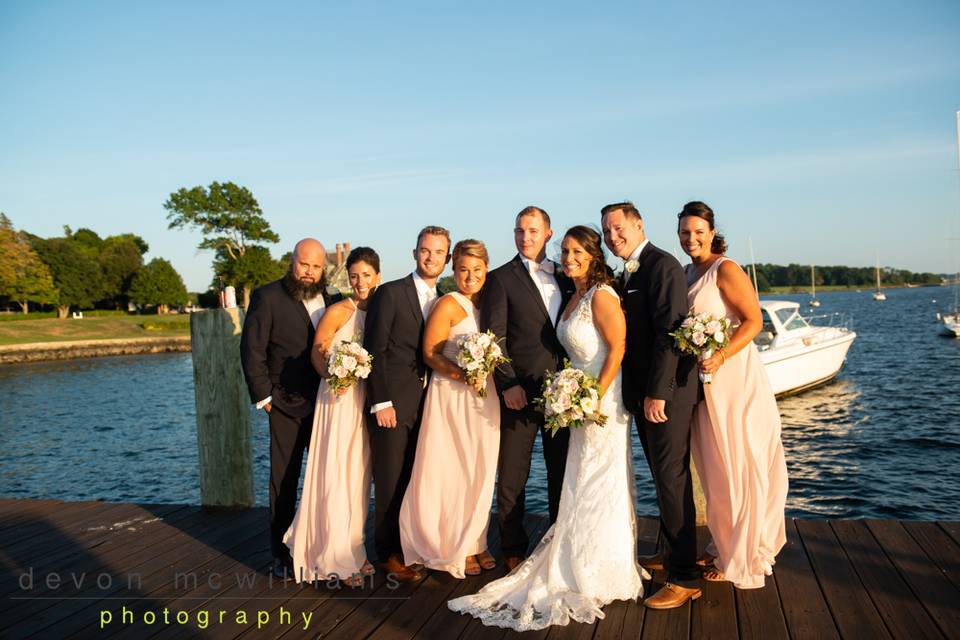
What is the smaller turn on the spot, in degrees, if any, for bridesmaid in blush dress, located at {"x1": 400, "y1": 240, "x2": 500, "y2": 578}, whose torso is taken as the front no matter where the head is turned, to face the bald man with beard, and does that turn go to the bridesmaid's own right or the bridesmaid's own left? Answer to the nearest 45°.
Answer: approximately 135° to the bridesmaid's own right

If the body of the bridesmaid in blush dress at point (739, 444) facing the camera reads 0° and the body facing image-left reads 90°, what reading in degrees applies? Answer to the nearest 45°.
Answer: approximately 45°

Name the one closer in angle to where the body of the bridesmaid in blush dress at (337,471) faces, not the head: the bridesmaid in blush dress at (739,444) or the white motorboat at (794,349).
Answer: the bridesmaid in blush dress

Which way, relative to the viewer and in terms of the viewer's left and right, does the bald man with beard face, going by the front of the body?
facing the viewer and to the right of the viewer

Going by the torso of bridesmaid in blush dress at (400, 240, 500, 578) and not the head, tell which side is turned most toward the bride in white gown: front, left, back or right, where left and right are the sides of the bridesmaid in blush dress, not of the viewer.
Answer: front

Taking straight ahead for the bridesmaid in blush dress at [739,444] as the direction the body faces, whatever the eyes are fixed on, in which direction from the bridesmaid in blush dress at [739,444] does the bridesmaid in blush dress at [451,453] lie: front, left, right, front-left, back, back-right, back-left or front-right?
front-right

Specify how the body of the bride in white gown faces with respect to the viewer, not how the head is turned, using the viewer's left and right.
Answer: facing the viewer and to the left of the viewer

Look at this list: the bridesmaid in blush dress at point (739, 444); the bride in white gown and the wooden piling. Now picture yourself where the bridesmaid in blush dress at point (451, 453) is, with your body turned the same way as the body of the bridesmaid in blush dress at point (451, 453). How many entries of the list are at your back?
1
